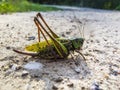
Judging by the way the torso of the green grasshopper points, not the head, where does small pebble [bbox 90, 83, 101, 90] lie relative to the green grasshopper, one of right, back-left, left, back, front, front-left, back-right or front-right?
front-right

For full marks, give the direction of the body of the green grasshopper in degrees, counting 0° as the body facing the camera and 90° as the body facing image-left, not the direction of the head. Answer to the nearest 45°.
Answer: approximately 270°
